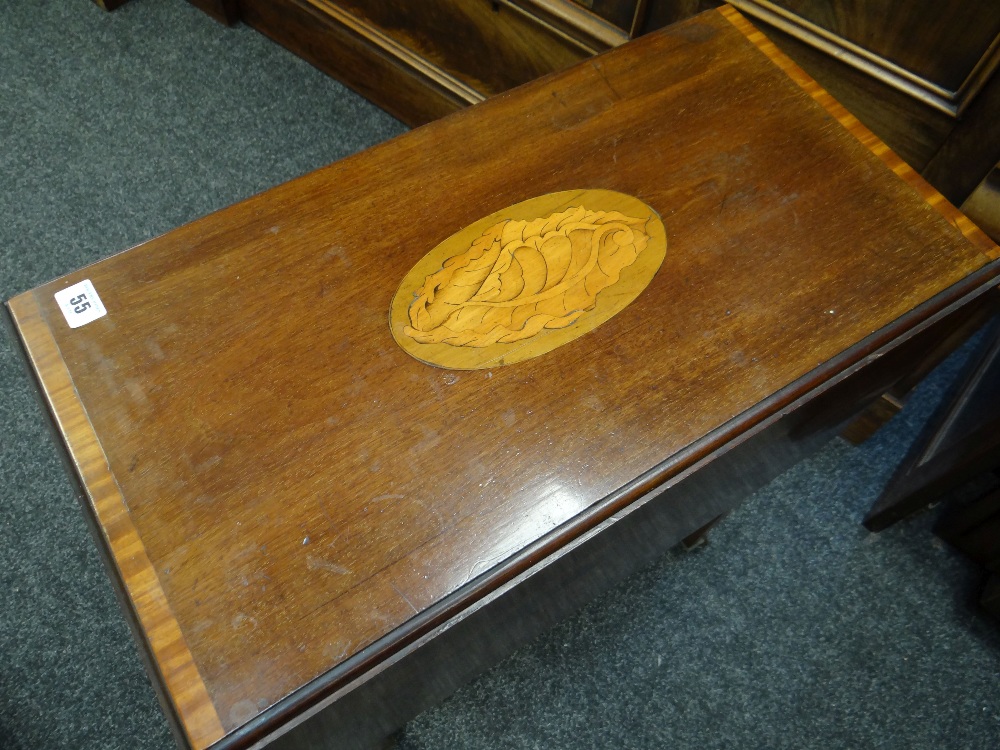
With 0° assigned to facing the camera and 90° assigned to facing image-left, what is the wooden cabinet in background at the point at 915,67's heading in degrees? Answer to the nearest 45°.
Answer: approximately 45°

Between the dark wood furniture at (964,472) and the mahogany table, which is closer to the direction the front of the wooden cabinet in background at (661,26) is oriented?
the mahogany table

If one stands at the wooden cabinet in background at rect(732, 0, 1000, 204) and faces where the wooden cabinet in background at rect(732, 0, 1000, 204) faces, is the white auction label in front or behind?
in front

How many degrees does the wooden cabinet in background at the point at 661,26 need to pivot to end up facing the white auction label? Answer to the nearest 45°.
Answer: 0° — it already faces it

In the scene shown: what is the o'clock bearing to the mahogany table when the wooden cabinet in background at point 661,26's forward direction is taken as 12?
The mahogany table is roughly at 11 o'clock from the wooden cabinet in background.

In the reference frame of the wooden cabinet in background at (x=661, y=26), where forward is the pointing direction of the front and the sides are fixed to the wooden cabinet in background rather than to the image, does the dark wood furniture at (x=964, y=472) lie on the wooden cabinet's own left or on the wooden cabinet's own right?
on the wooden cabinet's own left

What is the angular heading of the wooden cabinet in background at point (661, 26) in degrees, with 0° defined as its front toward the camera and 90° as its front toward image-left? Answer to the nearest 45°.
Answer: approximately 45°
